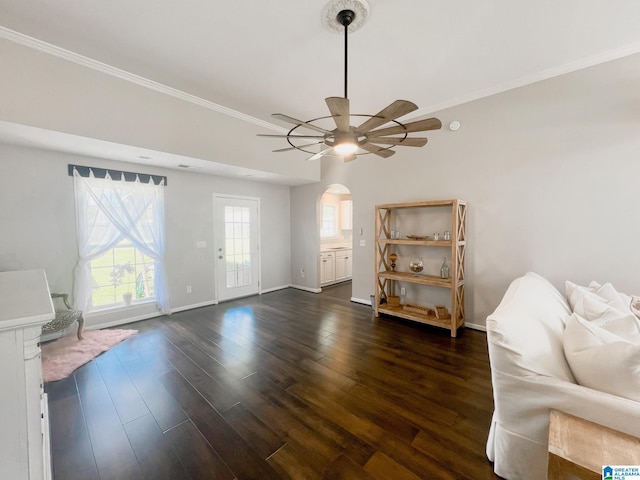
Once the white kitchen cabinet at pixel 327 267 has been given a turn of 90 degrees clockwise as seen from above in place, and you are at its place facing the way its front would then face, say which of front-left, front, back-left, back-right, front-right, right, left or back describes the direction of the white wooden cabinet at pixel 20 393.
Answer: front-left

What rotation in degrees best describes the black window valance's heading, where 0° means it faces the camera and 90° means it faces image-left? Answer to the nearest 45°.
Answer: approximately 315°

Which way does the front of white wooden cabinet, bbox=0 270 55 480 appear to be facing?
to the viewer's right

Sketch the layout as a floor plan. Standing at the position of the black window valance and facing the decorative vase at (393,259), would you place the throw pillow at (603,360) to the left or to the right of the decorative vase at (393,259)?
right

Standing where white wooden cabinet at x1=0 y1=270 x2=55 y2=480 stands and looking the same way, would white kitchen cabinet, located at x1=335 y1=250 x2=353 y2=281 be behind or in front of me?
in front

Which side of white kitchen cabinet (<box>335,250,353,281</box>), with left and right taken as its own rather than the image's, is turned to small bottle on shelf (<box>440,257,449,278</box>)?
front

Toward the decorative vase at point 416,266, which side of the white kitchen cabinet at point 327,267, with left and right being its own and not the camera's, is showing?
front

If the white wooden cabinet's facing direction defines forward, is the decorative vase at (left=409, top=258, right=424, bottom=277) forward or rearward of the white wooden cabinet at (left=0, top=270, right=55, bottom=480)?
forward

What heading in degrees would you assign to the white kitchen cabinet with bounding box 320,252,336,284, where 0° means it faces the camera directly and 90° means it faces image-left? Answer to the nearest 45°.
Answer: approximately 315°

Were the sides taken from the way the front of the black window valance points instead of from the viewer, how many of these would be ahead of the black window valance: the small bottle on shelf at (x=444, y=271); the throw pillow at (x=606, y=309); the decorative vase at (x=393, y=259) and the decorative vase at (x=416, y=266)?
4

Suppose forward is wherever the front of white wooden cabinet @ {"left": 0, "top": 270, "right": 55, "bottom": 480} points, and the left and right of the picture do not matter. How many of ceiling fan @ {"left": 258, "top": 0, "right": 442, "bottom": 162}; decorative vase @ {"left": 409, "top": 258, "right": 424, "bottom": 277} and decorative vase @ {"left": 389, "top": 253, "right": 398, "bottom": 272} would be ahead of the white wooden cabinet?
3

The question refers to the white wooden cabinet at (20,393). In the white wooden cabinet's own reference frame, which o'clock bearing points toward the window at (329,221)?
The window is roughly at 11 o'clock from the white wooden cabinet.

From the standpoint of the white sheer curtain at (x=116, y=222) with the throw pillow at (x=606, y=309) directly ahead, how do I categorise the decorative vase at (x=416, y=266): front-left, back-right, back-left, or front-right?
front-left

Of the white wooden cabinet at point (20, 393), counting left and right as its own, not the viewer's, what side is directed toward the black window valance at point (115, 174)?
left

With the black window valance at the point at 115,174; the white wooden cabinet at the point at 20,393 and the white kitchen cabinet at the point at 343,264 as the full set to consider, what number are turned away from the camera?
0
